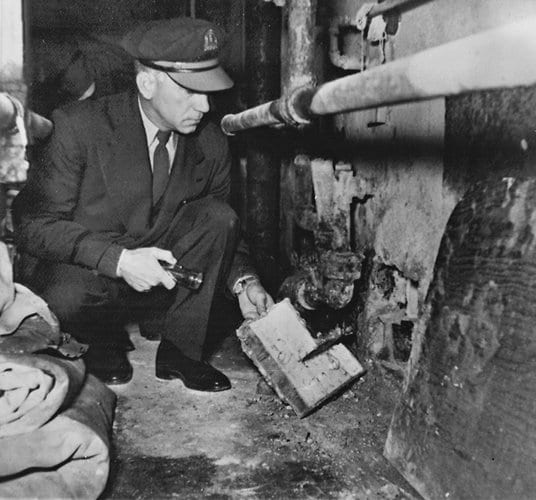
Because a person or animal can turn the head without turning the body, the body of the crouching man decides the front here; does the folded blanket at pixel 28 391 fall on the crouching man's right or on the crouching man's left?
on the crouching man's right

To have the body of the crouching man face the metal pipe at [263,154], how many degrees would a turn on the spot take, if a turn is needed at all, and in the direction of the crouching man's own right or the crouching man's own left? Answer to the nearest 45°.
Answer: approximately 90° to the crouching man's own left

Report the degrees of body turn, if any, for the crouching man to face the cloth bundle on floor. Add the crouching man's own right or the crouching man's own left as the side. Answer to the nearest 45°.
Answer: approximately 45° to the crouching man's own right

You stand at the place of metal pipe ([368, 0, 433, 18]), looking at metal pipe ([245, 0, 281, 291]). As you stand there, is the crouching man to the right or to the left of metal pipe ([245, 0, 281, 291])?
left

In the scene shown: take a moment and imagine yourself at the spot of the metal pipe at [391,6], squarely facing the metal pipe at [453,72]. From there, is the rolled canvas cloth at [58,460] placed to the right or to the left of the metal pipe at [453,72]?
right

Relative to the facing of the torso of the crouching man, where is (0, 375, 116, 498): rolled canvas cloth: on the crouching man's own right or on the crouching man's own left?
on the crouching man's own right

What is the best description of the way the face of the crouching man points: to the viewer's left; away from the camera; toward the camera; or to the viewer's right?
to the viewer's right

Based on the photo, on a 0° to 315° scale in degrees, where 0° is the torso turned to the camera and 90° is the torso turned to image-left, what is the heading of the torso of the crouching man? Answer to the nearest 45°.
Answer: approximately 315°

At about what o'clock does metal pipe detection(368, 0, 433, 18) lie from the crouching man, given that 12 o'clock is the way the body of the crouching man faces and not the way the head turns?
The metal pipe is roughly at 11 o'clock from the crouching man.
